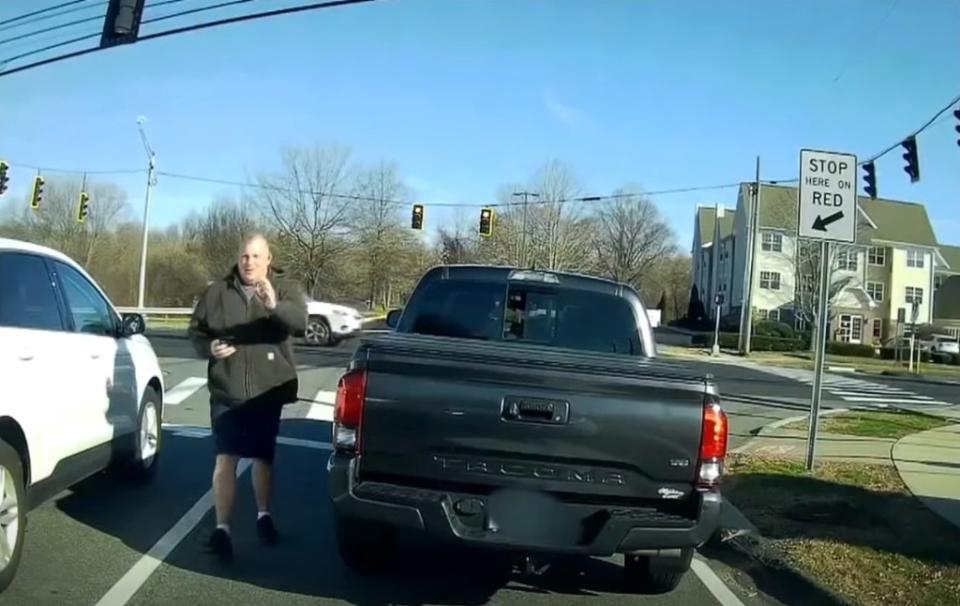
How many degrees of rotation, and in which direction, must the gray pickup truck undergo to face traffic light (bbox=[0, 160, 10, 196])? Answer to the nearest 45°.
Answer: approximately 45° to its left

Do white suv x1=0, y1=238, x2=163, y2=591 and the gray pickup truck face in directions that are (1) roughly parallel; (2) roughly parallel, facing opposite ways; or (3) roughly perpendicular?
roughly parallel

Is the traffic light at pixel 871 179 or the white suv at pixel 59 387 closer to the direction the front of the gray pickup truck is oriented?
the traffic light

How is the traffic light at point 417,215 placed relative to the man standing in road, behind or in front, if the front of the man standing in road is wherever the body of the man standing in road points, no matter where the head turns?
behind

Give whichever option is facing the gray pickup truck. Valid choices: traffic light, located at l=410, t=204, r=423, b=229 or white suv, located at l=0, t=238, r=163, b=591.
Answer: the traffic light

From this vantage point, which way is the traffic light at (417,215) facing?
toward the camera

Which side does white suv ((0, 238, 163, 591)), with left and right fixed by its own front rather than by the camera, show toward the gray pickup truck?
right

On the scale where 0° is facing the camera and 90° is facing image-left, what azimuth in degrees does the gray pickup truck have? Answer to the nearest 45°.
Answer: approximately 180°
